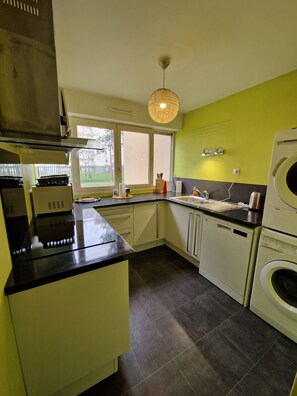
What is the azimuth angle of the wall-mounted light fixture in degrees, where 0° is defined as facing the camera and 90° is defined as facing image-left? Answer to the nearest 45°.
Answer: approximately 45°

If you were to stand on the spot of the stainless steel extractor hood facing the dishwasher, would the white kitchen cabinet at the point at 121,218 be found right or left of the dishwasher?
left

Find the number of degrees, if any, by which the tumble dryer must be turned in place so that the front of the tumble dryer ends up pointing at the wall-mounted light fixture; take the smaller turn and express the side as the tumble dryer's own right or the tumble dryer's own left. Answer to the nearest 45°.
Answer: approximately 90° to the tumble dryer's own right

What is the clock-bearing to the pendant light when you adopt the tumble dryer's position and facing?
The pendant light is roughly at 1 o'clock from the tumble dryer.
